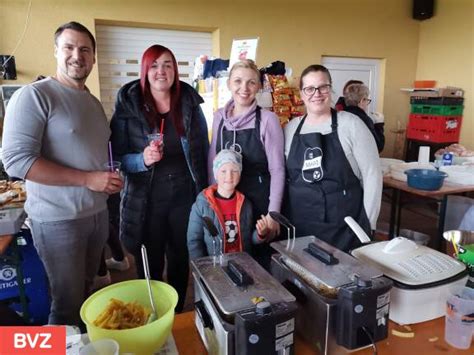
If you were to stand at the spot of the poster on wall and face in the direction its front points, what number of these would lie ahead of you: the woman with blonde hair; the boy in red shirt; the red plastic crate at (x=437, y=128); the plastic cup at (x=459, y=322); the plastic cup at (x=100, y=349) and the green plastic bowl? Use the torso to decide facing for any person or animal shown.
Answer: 5

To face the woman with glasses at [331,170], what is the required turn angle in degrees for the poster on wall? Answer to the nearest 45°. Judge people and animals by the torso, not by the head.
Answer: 0° — it already faces them

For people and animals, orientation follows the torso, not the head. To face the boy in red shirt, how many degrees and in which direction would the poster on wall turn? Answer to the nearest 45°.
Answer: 0° — it already faces them

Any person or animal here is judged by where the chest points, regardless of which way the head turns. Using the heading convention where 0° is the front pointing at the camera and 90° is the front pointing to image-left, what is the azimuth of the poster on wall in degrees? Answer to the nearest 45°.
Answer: approximately 0°

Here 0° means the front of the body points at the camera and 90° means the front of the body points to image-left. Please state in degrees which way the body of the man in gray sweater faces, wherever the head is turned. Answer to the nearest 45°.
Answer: approximately 315°
